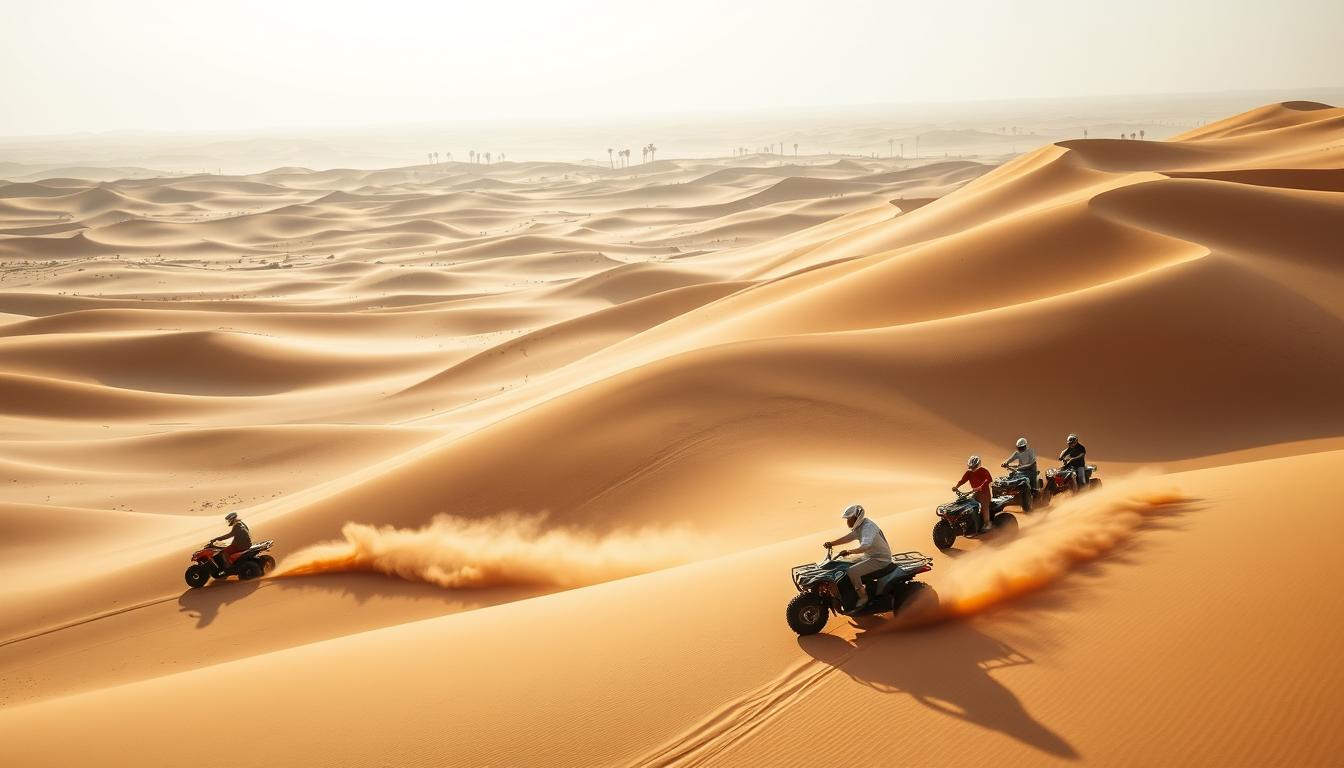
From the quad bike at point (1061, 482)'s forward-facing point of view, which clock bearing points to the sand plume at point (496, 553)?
The sand plume is roughly at 1 o'clock from the quad bike.

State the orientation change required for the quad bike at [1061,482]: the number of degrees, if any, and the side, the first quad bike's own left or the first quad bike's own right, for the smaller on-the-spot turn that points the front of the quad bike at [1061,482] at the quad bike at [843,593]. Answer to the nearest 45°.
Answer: approximately 45° to the first quad bike's own left

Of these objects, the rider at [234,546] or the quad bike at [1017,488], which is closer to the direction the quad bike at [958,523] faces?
the rider

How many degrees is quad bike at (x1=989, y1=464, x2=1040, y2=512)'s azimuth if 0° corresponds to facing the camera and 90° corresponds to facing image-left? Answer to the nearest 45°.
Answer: approximately 45°

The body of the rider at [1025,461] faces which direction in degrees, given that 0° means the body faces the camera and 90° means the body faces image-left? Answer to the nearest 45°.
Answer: approximately 45°

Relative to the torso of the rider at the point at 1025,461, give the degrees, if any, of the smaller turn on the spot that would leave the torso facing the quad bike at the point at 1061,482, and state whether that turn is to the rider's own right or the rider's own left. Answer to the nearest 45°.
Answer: approximately 180°

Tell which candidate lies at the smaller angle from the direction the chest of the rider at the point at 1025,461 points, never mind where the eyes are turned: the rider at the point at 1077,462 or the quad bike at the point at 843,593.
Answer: the quad bike

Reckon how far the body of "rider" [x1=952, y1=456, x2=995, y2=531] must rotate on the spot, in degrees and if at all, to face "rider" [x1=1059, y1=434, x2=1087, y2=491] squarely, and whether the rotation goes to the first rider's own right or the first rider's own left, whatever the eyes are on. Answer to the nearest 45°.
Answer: approximately 180°

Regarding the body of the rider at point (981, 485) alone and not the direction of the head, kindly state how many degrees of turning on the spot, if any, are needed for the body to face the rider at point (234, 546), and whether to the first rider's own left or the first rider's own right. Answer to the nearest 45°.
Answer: approximately 45° to the first rider's own right
